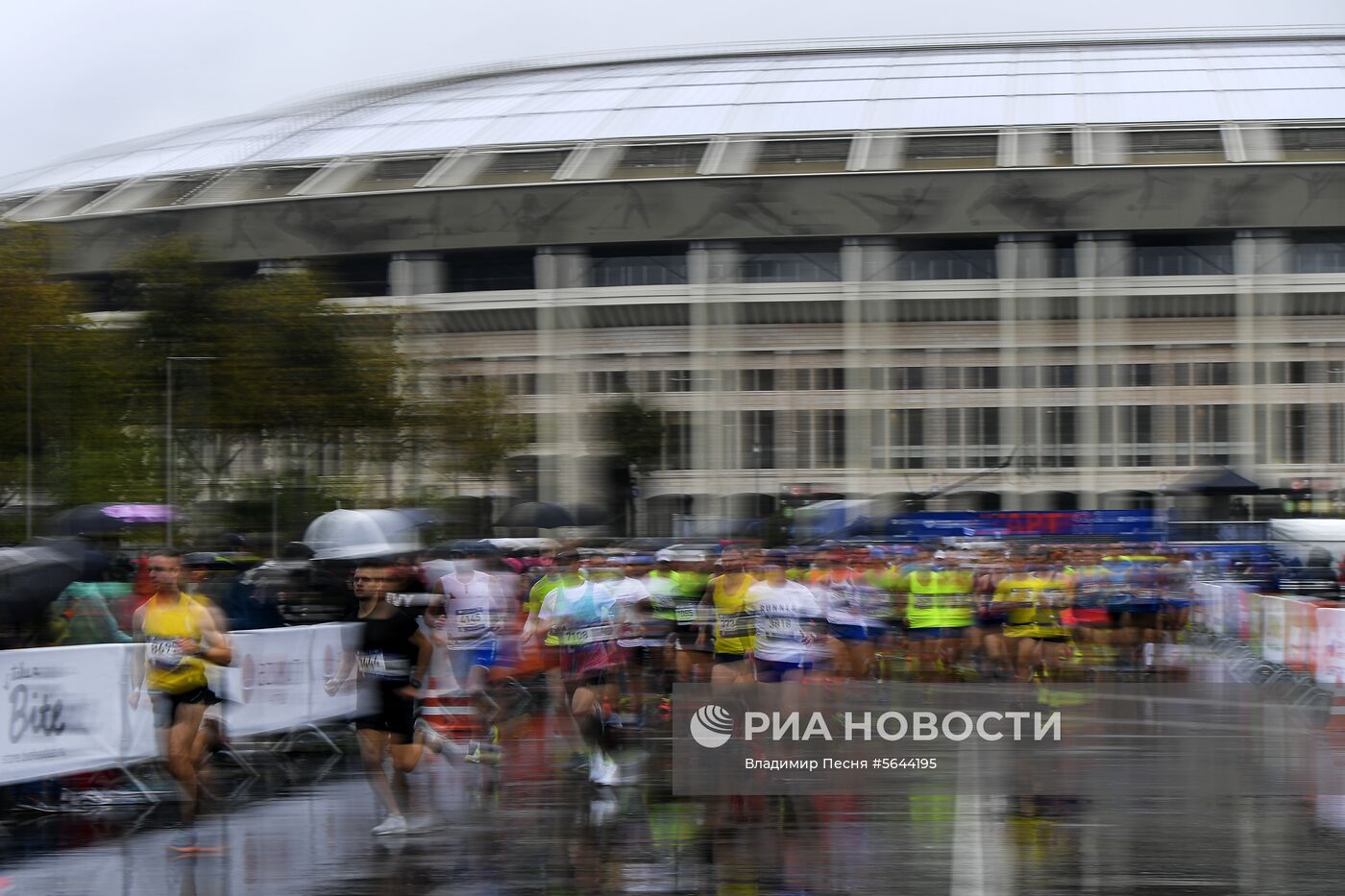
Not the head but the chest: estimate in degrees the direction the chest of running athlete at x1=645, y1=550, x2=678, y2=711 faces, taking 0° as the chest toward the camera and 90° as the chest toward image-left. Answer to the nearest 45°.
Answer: approximately 45°

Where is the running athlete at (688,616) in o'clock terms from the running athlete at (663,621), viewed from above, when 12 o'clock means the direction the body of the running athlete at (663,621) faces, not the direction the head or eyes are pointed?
the running athlete at (688,616) is roughly at 8 o'clock from the running athlete at (663,621).

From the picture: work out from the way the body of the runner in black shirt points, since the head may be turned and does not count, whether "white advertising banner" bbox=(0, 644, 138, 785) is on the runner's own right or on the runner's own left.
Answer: on the runner's own right

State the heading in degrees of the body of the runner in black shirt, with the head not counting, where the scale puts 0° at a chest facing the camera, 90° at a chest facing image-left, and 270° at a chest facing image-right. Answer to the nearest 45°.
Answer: approximately 45°

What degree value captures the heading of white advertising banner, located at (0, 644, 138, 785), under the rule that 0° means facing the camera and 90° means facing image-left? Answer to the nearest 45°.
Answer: approximately 315°
